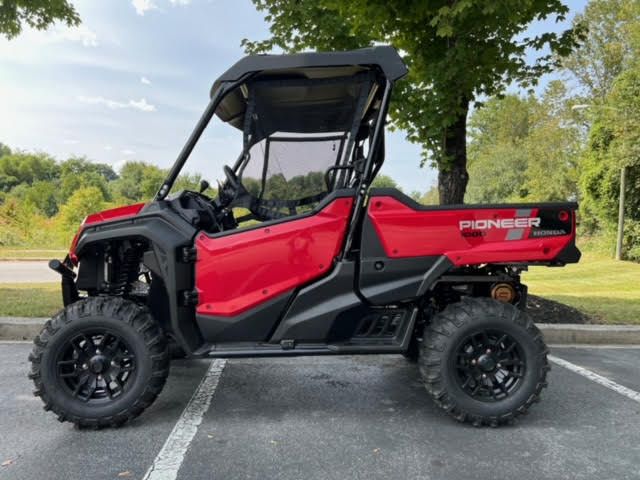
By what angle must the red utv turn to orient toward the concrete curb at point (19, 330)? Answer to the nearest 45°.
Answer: approximately 45° to its right

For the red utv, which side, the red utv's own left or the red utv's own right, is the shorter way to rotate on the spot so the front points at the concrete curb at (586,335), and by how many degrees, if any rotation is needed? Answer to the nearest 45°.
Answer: approximately 135° to the red utv's own right

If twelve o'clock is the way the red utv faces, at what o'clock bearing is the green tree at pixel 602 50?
The green tree is roughly at 4 o'clock from the red utv.

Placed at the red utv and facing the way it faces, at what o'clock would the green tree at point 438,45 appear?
The green tree is roughly at 4 o'clock from the red utv.

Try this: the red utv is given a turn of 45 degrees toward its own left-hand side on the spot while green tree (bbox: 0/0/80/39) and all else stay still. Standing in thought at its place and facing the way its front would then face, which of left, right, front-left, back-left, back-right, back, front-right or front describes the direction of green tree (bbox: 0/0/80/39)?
right

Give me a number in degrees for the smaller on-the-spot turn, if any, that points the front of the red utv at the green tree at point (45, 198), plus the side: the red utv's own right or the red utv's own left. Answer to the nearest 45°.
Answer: approximately 45° to the red utv's own right

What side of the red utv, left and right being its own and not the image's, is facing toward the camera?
left

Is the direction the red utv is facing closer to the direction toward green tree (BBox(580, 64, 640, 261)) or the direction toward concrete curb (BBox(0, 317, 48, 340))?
the concrete curb

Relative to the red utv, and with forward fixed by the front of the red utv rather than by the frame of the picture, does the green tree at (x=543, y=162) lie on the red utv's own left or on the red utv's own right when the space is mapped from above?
on the red utv's own right

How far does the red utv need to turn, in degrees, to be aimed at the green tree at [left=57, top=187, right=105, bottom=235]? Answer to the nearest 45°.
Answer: approximately 45° to its right
